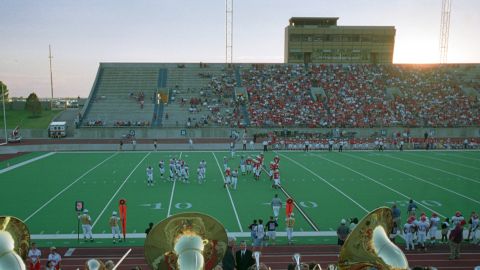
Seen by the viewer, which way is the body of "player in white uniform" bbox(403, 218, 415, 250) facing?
away from the camera

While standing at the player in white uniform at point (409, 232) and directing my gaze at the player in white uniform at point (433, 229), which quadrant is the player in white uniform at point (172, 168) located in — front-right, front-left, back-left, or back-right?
back-left

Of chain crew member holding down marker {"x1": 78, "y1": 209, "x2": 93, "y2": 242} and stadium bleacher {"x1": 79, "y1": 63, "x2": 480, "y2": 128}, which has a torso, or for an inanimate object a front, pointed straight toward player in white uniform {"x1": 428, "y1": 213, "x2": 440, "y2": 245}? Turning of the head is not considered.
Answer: the stadium bleacher

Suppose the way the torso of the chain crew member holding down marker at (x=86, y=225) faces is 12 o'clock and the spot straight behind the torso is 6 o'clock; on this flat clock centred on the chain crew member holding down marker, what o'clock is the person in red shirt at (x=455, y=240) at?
The person in red shirt is roughly at 4 o'clock from the chain crew member holding down marker.

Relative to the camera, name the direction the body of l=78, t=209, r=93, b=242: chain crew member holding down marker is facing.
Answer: away from the camera

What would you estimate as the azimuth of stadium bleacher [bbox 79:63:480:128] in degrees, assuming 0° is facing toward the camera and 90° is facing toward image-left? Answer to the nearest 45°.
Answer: approximately 0°

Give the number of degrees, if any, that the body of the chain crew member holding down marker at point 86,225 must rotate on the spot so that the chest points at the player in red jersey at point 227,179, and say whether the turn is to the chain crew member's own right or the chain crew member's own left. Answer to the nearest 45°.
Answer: approximately 45° to the chain crew member's own right

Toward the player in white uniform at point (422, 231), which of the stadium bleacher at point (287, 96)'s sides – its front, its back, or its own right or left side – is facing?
front

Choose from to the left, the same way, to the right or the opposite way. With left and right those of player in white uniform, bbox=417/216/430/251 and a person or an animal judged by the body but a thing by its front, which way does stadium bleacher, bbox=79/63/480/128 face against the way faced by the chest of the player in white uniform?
the opposite way

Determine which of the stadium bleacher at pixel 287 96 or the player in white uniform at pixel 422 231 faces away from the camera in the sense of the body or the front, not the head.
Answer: the player in white uniform

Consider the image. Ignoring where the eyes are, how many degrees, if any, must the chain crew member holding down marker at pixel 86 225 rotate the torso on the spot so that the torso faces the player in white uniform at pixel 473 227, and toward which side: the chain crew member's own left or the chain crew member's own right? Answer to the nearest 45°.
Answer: approximately 90° to the chain crew member's own right

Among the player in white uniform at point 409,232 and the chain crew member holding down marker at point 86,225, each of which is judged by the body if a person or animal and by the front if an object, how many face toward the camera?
0

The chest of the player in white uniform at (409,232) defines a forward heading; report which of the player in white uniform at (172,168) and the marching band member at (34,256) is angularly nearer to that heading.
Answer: the player in white uniform

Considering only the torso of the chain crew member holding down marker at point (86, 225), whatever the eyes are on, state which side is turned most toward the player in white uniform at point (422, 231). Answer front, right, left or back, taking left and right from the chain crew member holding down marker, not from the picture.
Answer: right

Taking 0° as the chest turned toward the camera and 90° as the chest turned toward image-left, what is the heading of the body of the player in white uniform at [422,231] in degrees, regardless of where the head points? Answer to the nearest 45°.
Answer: approximately 180°
